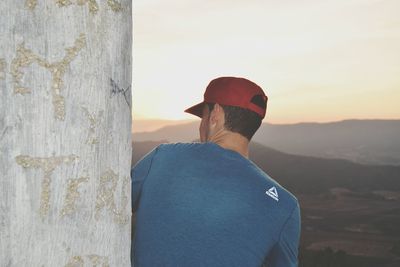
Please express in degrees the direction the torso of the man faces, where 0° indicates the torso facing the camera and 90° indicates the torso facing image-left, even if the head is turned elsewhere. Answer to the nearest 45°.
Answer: approximately 180°

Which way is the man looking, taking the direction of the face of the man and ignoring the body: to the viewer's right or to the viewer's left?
to the viewer's left
